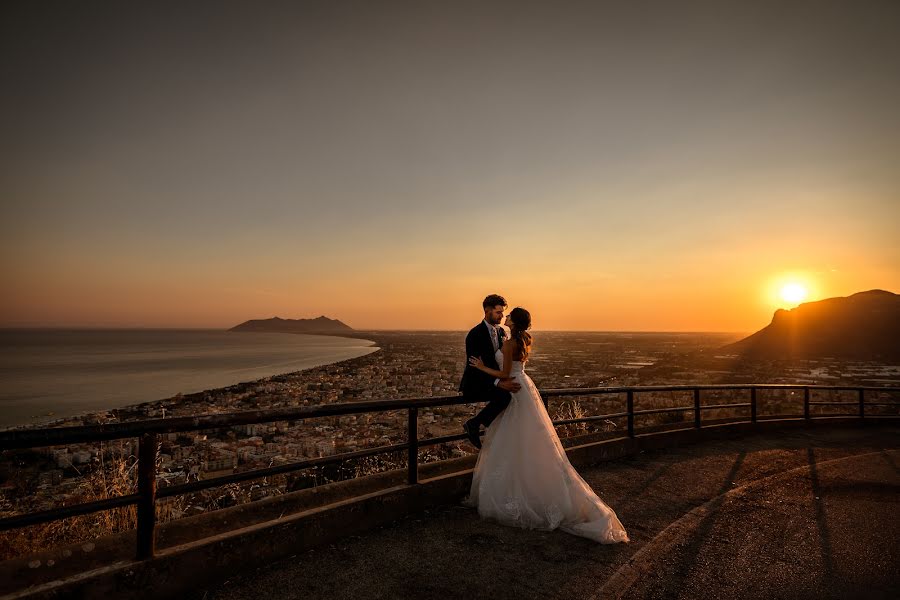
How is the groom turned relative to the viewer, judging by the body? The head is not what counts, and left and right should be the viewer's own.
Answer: facing the viewer and to the right of the viewer

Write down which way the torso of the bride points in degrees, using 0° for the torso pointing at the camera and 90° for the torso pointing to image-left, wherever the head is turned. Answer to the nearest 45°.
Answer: approximately 135°

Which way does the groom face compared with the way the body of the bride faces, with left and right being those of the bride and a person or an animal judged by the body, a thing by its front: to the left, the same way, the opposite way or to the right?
the opposite way
